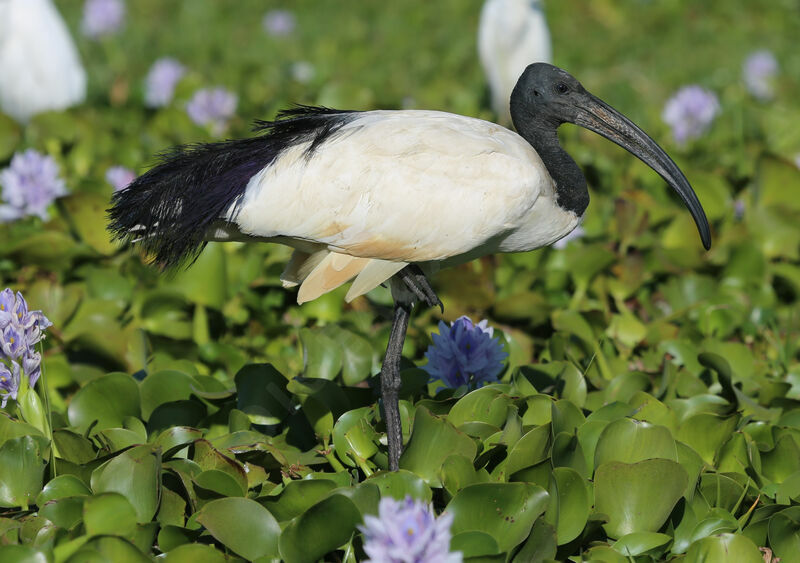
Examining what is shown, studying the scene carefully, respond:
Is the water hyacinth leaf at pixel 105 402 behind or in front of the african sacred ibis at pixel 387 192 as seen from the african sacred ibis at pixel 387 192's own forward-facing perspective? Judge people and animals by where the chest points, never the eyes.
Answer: behind

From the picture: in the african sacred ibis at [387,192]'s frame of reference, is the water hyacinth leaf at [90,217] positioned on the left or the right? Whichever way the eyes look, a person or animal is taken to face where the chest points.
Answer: on its left

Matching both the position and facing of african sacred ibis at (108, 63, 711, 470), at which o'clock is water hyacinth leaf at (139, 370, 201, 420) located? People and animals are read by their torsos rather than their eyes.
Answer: The water hyacinth leaf is roughly at 7 o'clock from the african sacred ibis.

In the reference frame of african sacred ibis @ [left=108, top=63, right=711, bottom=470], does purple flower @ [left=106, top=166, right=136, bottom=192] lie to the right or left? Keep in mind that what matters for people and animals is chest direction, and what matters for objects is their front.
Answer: on its left

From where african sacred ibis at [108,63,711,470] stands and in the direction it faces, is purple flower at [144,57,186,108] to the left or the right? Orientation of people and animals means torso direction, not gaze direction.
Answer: on its left

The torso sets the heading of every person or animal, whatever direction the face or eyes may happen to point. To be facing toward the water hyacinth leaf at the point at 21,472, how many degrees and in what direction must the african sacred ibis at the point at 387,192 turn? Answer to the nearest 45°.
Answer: approximately 180°

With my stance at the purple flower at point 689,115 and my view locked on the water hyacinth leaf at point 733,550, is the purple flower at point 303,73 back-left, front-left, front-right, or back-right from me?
back-right

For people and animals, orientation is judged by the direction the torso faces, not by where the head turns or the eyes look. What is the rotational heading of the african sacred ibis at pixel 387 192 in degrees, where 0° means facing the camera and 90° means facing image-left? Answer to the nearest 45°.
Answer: approximately 270°

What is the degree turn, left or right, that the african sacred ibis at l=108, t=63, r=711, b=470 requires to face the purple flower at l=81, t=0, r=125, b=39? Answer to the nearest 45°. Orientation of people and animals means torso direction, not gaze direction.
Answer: approximately 90° to its left

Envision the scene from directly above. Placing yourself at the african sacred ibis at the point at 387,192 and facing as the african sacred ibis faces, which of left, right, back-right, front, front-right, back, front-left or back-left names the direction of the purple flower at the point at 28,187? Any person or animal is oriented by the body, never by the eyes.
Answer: back-left

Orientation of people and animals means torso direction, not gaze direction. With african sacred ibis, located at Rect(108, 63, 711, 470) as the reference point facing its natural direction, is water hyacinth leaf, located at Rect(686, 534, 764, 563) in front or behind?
in front

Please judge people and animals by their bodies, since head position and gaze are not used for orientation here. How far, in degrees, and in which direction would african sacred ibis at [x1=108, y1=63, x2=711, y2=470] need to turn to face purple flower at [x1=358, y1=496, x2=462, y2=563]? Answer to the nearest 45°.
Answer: approximately 90° to its right

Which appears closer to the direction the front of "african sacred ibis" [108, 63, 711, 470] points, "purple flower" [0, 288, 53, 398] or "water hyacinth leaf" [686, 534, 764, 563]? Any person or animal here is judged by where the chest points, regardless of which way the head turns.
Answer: the water hyacinth leaf

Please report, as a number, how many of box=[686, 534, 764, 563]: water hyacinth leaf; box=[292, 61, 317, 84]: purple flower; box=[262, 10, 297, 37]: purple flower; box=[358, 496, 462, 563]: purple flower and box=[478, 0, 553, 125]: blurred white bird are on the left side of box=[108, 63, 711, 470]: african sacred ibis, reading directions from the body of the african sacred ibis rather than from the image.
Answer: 3

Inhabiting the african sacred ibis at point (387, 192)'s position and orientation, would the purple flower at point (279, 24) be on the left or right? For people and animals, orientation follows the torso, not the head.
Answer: on its left
